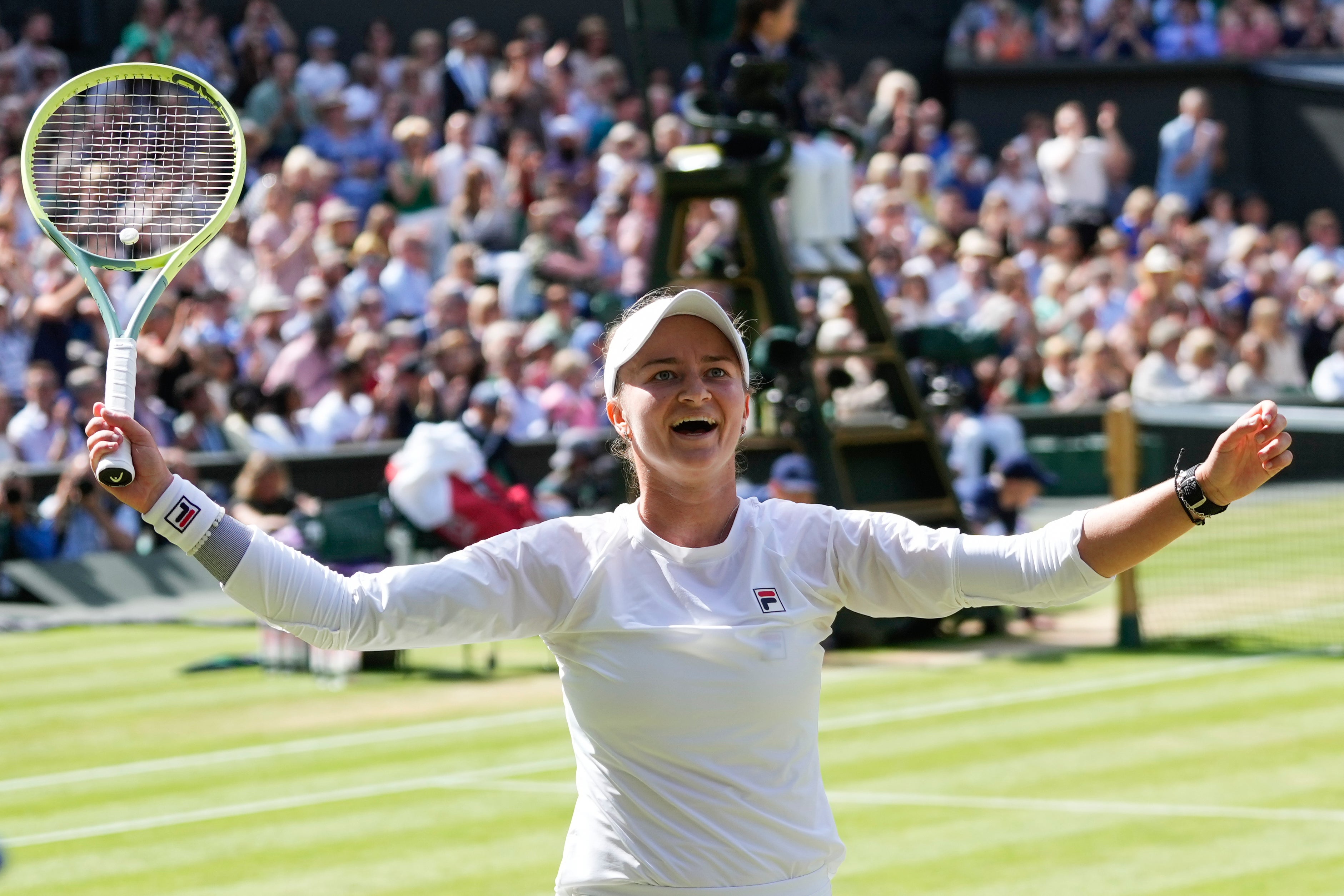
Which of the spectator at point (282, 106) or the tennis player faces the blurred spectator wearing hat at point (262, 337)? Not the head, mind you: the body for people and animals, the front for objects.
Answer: the spectator

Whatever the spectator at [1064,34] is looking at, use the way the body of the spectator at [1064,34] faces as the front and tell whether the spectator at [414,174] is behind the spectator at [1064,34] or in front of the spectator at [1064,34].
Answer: in front

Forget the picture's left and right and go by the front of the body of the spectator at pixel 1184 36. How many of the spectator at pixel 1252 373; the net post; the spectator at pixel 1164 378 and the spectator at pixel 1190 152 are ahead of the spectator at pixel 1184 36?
4

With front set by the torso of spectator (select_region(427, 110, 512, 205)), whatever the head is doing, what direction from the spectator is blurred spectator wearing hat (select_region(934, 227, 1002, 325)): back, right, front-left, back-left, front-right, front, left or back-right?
left

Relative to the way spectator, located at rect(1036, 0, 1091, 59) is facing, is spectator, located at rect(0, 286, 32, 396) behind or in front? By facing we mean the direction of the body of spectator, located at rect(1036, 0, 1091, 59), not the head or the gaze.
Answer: in front

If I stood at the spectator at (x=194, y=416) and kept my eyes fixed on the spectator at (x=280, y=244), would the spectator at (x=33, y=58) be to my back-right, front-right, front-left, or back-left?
front-left

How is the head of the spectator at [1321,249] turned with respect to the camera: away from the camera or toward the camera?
toward the camera

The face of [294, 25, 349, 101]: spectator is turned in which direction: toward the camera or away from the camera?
toward the camera

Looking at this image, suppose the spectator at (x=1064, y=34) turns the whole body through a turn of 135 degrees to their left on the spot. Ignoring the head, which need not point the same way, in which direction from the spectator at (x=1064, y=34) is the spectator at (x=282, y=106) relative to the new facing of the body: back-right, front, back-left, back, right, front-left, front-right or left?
back

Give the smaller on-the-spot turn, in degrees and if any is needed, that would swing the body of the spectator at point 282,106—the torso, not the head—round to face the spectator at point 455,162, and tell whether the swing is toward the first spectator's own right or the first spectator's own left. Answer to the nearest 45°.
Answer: approximately 90° to the first spectator's own left

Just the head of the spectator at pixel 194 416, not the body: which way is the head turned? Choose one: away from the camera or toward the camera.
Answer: toward the camera

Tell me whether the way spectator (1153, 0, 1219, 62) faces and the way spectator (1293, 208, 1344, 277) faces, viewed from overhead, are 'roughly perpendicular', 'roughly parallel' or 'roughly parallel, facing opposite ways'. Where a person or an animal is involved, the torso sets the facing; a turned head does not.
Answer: roughly parallel

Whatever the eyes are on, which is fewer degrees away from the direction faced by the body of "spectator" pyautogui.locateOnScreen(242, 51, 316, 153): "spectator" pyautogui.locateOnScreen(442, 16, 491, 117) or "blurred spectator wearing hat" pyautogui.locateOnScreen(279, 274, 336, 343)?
the blurred spectator wearing hat

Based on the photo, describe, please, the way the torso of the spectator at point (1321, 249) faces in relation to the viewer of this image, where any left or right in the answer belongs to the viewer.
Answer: facing the viewer

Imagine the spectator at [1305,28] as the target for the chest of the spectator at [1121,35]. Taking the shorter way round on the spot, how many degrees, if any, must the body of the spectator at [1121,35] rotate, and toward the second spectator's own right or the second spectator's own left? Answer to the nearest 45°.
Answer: approximately 135° to the second spectator's own left

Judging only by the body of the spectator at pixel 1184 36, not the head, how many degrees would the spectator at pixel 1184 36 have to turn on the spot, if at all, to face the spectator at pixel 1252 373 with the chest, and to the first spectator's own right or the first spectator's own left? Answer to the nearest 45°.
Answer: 0° — they already face them

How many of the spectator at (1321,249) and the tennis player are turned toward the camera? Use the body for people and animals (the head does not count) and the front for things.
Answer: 2

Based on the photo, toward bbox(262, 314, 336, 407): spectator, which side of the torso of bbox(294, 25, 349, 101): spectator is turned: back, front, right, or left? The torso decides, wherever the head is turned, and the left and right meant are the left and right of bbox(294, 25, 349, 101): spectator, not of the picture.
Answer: front

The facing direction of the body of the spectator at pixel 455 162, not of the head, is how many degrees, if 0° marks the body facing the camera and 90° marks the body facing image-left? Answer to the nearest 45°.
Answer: approximately 0°

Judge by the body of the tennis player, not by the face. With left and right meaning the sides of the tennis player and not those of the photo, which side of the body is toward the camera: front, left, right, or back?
front

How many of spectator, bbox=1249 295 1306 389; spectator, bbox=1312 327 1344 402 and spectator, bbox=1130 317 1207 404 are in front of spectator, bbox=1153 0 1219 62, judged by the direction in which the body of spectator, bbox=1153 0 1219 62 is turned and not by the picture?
3

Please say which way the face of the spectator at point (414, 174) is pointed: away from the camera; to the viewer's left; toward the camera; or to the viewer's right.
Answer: toward the camera
